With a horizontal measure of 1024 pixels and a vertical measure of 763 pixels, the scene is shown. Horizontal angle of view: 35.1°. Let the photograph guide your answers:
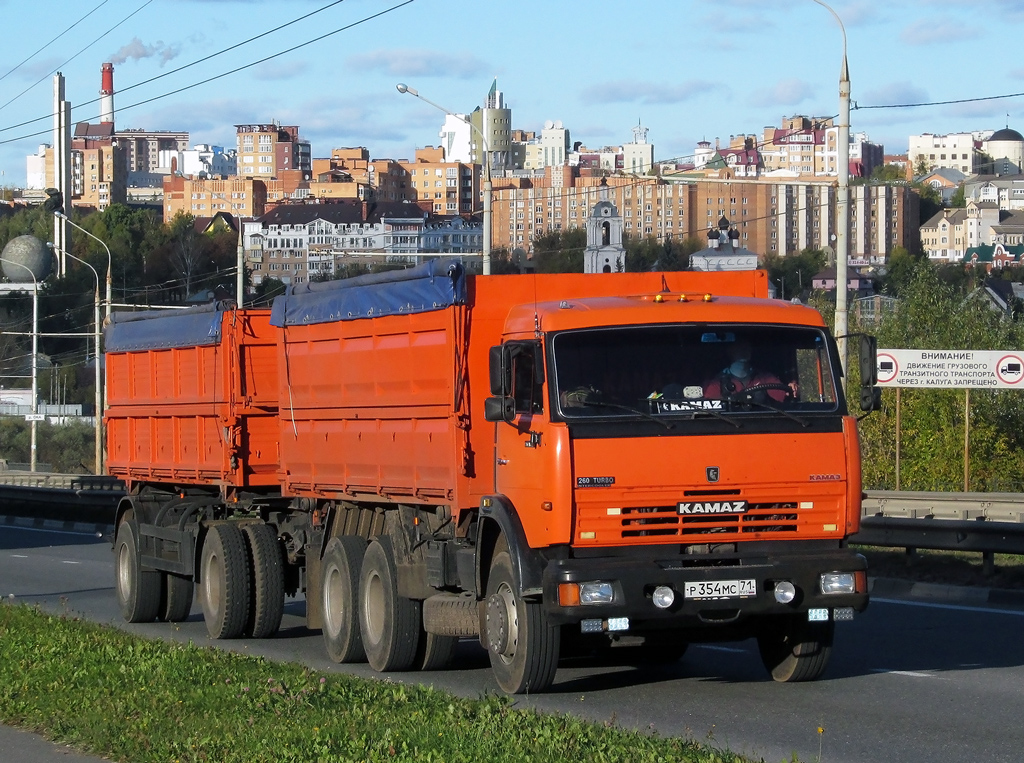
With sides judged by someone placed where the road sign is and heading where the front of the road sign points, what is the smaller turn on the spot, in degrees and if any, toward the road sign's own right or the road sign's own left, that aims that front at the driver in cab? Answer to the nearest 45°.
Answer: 0° — it already faces them

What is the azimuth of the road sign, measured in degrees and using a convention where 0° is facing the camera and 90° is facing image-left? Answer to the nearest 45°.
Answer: approximately 0°

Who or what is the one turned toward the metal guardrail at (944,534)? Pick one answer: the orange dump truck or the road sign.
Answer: the road sign

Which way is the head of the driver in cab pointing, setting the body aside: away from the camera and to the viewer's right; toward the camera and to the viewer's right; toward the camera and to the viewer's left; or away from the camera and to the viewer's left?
toward the camera and to the viewer's right

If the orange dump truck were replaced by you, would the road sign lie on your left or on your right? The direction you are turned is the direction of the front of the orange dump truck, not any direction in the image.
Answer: on your left

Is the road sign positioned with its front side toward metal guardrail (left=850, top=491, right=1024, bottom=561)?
yes
